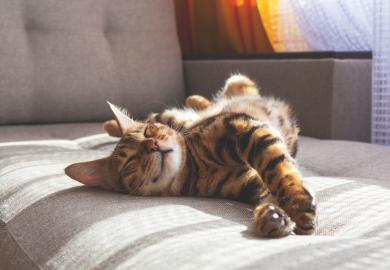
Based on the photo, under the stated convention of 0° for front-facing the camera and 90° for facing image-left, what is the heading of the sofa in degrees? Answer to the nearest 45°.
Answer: approximately 315°

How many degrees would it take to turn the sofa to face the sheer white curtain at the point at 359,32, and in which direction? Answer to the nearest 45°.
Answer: approximately 90° to its left
